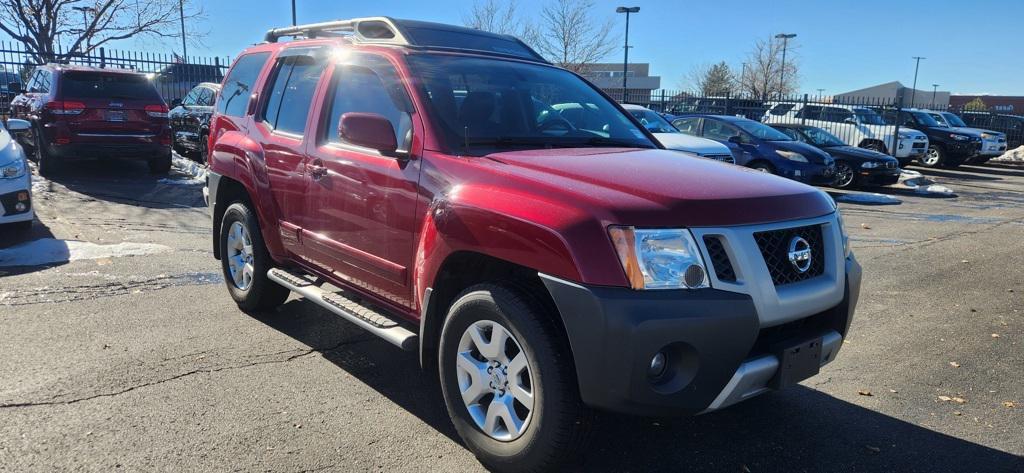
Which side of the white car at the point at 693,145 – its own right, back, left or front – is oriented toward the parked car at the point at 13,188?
right

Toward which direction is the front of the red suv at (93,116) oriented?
away from the camera

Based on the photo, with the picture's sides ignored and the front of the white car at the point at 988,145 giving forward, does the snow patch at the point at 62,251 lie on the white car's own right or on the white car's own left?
on the white car's own right

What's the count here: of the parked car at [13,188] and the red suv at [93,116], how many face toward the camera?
1

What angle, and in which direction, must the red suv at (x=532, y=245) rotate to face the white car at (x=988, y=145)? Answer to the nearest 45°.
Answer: approximately 90° to its left

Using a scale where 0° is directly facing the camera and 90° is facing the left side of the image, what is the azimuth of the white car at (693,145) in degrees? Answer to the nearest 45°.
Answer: approximately 315°

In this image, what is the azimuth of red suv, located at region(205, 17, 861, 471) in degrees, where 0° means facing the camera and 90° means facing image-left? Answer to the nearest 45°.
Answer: approximately 315°

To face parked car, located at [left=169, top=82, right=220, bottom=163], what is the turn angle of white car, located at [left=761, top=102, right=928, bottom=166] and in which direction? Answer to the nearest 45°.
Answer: approximately 90° to its right

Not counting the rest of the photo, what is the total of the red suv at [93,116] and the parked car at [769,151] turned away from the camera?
1

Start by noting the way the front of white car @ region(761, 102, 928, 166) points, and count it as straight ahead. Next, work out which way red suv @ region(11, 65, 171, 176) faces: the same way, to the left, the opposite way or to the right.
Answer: the opposite way

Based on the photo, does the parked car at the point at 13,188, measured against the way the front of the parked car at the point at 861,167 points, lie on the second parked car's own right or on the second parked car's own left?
on the second parked car's own right

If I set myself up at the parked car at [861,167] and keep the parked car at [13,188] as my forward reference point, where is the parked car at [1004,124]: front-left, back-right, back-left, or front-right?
back-right

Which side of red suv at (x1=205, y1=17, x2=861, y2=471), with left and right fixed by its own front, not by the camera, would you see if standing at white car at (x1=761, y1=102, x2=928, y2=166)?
left
